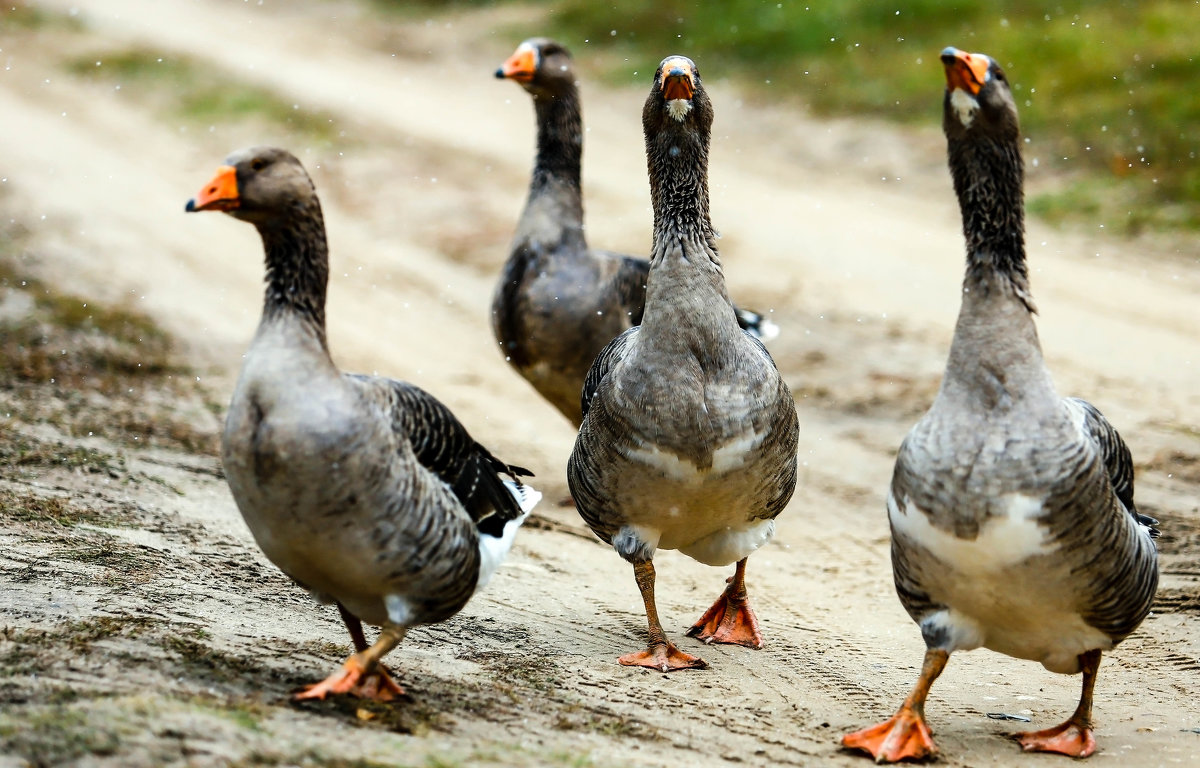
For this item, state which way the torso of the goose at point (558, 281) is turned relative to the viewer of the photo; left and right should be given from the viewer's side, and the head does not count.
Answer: facing the viewer and to the left of the viewer

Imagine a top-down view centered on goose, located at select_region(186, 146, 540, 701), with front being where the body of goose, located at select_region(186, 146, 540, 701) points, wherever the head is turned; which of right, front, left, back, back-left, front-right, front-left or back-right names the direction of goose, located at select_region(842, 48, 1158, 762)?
back-left

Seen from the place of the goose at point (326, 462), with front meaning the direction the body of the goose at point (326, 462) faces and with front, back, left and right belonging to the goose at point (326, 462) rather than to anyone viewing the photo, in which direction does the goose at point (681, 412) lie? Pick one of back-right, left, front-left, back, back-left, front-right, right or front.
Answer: back

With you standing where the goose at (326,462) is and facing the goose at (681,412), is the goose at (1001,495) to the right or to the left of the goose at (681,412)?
right

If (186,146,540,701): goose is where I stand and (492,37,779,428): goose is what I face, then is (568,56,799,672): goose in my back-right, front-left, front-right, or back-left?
front-right

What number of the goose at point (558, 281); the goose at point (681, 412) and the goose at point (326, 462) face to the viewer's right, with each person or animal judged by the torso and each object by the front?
0

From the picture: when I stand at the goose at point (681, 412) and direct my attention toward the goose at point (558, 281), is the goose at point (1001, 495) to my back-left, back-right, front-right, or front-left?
back-right

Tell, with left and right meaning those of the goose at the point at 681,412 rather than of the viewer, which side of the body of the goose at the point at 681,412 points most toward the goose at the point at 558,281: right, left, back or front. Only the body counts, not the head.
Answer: back

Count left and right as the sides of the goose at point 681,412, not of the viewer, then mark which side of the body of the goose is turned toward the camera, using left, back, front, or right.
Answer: front

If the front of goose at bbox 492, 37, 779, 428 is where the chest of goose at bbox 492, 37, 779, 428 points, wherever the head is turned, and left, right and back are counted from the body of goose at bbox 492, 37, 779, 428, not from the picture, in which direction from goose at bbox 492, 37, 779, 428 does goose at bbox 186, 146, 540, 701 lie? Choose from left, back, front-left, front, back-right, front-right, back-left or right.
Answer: front-left

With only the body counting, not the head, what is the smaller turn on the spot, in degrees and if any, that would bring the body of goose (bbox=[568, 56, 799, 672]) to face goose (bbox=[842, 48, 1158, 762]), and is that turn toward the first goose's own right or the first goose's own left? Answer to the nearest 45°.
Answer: approximately 45° to the first goose's own left

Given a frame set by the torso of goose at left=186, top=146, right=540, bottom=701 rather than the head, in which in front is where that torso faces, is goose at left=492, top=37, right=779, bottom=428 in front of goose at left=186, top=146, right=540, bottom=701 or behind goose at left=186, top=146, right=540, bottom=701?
behind
